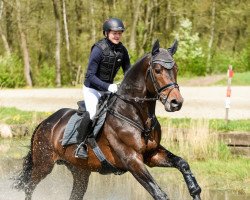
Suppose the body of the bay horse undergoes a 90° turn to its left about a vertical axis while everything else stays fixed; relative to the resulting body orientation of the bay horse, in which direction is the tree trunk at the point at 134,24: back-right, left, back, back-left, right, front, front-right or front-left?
front-left

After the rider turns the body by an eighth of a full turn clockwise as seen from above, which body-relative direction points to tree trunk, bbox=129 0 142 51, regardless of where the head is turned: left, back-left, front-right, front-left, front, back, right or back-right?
back

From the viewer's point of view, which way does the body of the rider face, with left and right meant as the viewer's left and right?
facing the viewer and to the right of the viewer

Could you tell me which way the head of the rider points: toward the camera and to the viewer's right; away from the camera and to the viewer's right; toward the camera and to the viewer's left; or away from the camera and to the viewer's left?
toward the camera and to the viewer's right

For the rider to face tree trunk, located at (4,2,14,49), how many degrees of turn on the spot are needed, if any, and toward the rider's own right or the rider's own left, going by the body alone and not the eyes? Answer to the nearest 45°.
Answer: approximately 135° to the rider's own left
